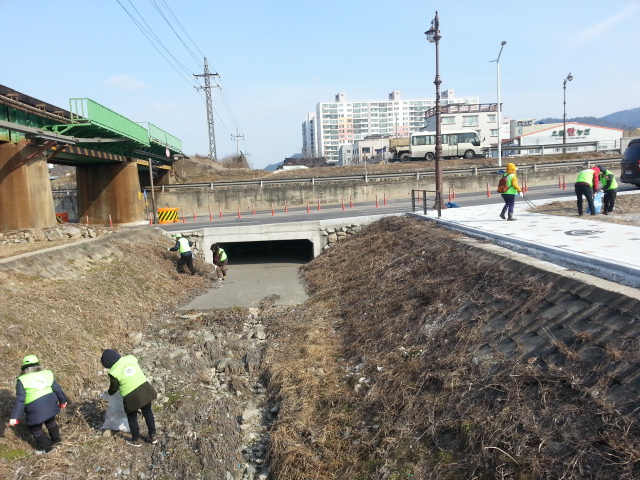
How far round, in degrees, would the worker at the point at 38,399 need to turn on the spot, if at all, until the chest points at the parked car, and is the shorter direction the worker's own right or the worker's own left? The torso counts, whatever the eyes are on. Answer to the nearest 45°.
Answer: approximately 90° to the worker's own right

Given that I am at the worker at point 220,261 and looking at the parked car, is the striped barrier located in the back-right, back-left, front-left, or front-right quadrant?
back-left

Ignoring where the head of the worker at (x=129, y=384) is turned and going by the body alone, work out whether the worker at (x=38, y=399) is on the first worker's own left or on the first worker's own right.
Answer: on the first worker's own left

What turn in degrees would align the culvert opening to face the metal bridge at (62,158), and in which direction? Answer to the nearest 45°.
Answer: approximately 45° to its right
